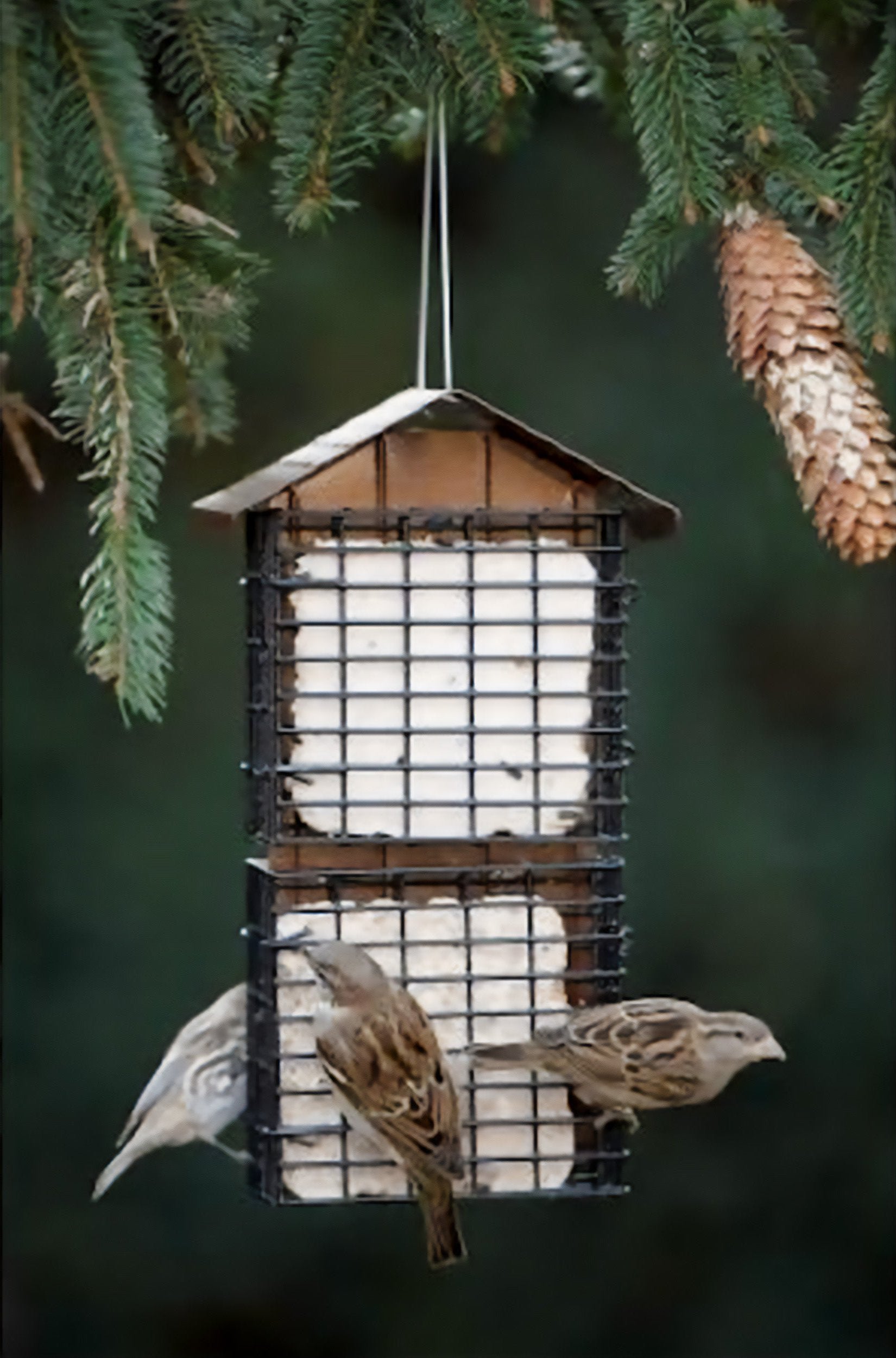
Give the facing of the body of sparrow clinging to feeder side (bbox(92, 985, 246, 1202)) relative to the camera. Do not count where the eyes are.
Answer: to the viewer's right

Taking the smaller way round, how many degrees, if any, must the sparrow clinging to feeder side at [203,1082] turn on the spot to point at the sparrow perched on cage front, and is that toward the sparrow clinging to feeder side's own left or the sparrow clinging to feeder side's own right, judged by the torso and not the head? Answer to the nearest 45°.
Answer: approximately 45° to the sparrow clinging to feeder side's own right

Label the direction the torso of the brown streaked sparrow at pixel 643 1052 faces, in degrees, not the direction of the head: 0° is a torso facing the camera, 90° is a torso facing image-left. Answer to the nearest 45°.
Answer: approximately 270°

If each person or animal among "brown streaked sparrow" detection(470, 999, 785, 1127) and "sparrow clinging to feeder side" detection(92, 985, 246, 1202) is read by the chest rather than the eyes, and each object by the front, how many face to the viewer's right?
2

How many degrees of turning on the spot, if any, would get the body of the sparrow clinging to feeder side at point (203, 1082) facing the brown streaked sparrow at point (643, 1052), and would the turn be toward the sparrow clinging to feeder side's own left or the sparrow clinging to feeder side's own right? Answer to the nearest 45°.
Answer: approximately 45° to the sparrow clinging to feeder side's own right

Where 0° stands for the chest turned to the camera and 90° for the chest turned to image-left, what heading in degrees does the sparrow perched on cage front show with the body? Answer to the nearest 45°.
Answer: approximately 135°
